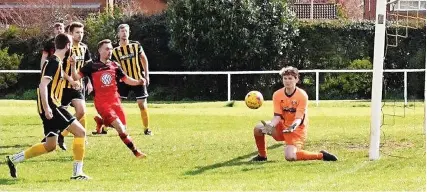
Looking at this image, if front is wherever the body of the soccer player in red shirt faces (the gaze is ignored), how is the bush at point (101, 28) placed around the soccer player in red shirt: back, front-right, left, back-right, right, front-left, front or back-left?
back-left

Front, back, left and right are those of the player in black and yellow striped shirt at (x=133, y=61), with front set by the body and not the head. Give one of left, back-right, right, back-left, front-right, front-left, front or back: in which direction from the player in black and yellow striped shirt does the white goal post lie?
front-left

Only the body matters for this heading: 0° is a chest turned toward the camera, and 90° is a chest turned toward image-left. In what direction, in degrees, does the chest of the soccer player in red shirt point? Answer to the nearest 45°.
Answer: approximately 315°

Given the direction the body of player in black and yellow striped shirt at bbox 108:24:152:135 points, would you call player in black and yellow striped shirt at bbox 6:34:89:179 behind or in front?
in front

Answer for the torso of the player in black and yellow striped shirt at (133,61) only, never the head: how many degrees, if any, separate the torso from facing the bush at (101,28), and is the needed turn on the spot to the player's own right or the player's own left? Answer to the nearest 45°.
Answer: approximately 180°

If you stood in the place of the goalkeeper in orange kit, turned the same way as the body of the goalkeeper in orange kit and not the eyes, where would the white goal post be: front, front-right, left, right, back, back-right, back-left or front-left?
back-left

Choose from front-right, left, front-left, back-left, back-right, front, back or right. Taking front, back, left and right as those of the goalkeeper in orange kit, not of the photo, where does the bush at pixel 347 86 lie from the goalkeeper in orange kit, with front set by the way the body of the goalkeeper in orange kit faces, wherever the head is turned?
back-right
